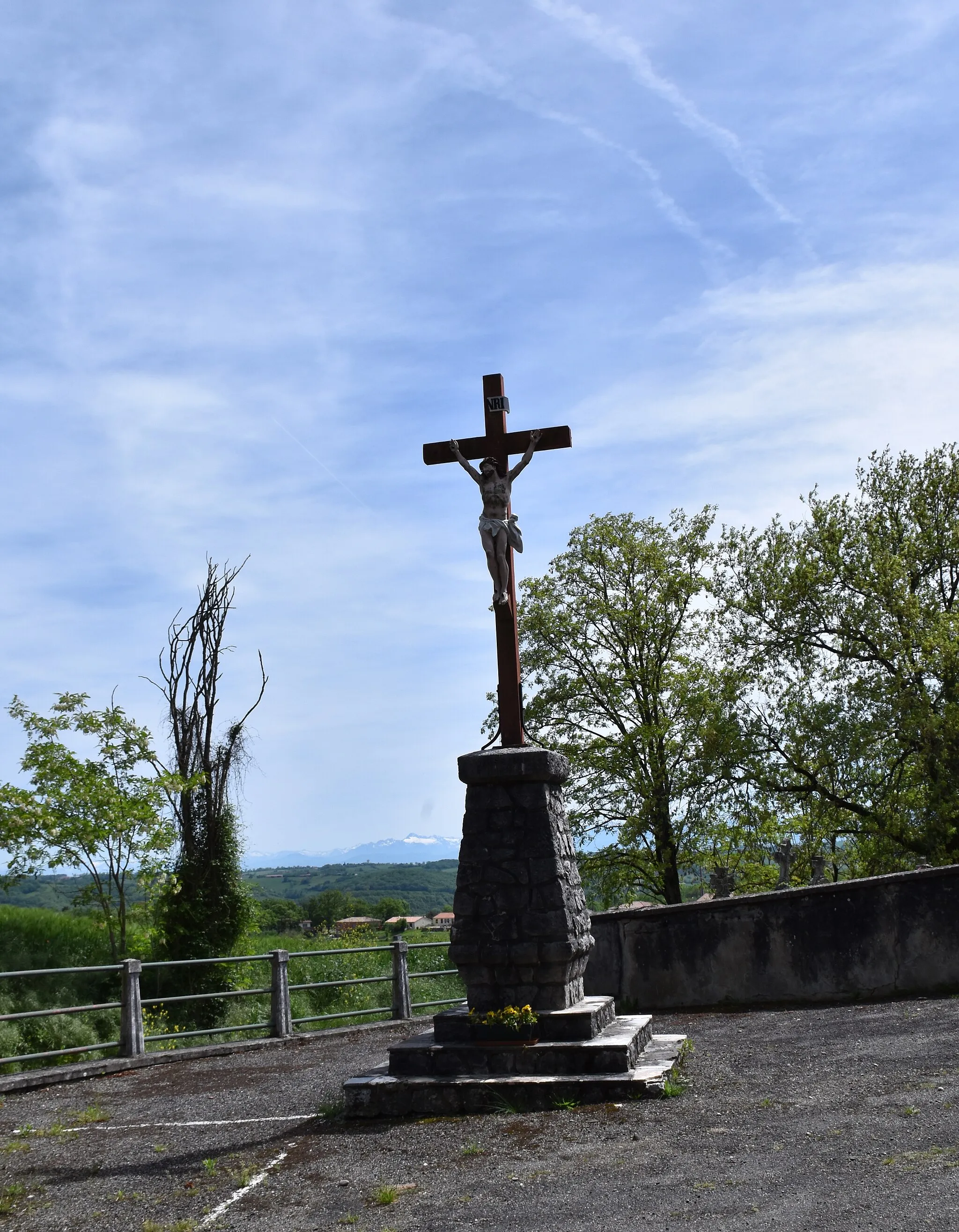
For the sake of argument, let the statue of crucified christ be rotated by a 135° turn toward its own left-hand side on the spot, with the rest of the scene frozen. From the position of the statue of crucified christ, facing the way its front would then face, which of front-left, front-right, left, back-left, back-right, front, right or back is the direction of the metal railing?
left

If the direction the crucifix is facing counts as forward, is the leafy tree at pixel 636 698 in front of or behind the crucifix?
behind

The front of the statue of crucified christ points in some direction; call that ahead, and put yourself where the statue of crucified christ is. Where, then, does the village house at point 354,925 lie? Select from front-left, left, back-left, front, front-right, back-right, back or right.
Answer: back

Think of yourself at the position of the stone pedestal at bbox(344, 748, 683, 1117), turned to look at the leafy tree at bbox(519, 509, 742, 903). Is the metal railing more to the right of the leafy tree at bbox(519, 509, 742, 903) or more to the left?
left

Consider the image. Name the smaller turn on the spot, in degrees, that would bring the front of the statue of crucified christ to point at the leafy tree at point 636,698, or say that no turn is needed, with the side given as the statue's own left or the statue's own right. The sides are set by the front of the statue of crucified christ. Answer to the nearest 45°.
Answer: approximately 180°

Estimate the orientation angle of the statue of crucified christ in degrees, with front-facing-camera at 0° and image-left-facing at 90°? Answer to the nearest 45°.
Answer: approximately 0°

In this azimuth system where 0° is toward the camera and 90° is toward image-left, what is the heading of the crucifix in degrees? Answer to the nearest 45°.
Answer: approximately 0°

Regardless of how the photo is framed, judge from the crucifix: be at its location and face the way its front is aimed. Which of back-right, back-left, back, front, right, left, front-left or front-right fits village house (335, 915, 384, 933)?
back
